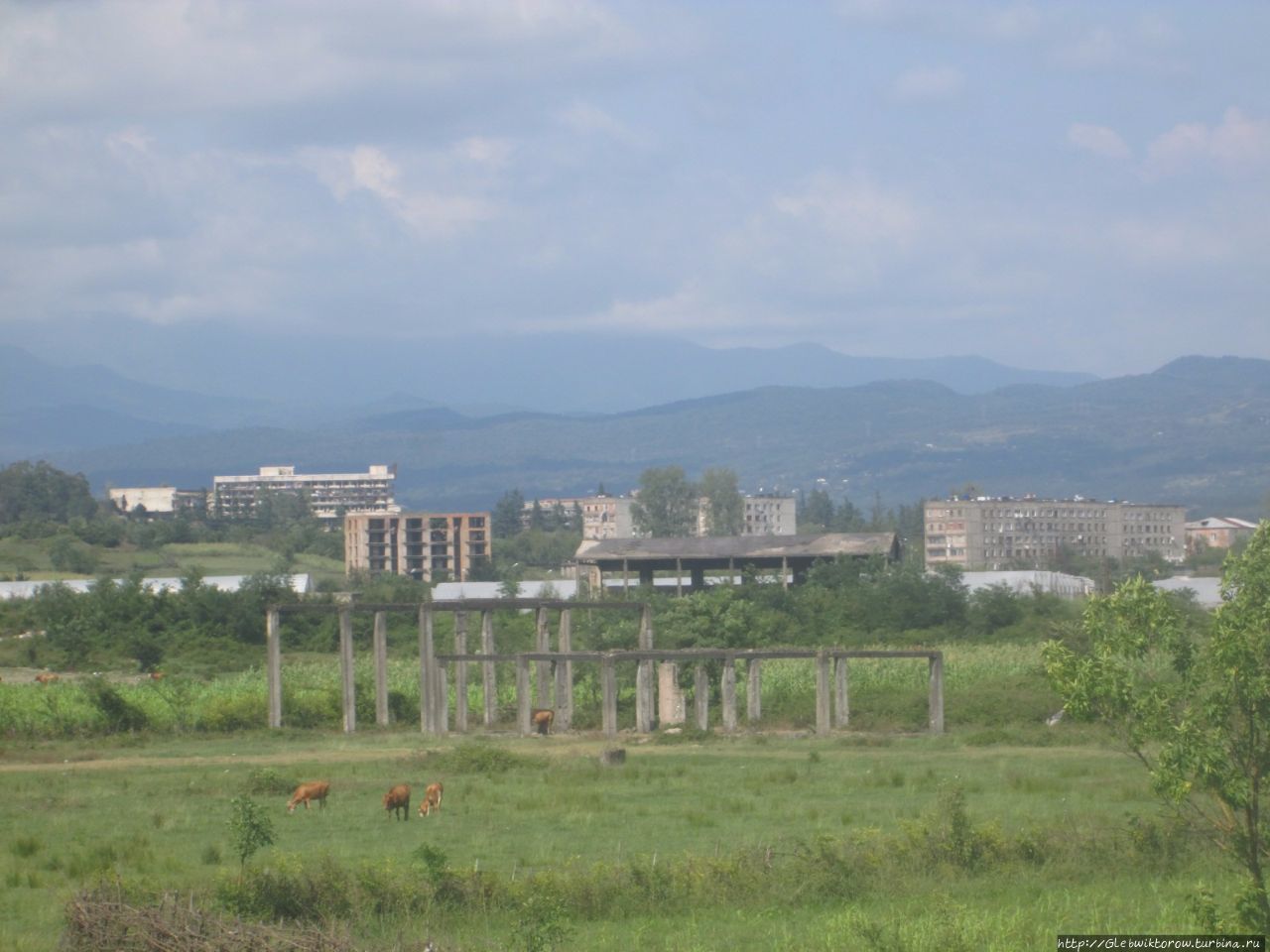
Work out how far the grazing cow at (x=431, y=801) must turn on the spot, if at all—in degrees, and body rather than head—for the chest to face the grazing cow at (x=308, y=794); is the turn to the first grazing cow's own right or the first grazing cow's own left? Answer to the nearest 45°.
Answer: approximately 45° to the first grazing cow's own right

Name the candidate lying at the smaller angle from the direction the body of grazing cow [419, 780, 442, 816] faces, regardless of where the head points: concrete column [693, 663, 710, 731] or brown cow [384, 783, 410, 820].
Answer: the brown cow

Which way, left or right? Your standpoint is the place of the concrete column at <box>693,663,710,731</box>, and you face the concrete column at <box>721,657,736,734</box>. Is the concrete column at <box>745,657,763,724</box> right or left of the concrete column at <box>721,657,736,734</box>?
left

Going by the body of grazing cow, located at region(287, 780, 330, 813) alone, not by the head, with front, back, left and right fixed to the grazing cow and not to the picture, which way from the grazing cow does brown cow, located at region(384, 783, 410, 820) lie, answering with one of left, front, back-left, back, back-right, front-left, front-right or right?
back-left

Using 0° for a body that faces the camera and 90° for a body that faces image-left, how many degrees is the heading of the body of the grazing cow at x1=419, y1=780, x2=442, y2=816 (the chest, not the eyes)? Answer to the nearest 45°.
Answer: approximately 45°

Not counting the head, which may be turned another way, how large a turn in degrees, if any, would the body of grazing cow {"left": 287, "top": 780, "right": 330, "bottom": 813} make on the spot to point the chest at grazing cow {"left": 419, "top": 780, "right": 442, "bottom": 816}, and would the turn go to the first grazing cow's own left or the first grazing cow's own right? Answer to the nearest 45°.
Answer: approximately 135° to the first grazing cow's own left

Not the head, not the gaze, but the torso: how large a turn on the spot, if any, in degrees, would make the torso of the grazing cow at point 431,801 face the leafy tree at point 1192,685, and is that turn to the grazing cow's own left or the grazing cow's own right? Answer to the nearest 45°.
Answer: approximately 90° to the grazing cow's own left

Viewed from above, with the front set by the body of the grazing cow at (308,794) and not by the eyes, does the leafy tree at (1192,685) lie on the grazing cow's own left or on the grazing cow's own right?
on the grazing cow's own left

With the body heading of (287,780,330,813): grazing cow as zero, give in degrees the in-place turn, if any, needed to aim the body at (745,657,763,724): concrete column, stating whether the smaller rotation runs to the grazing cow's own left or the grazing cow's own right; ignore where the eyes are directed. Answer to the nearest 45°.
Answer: approximately 135° to the grazing cow's own right

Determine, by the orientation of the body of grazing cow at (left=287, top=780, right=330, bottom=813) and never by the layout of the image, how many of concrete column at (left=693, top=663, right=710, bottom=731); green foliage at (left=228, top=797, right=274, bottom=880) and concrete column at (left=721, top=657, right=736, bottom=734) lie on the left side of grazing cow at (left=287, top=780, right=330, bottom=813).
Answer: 1

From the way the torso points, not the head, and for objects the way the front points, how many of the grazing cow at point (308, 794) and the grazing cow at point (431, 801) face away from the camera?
0

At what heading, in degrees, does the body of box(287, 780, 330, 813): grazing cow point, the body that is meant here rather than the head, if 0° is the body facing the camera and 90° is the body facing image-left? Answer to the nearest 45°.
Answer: approximately 90°
